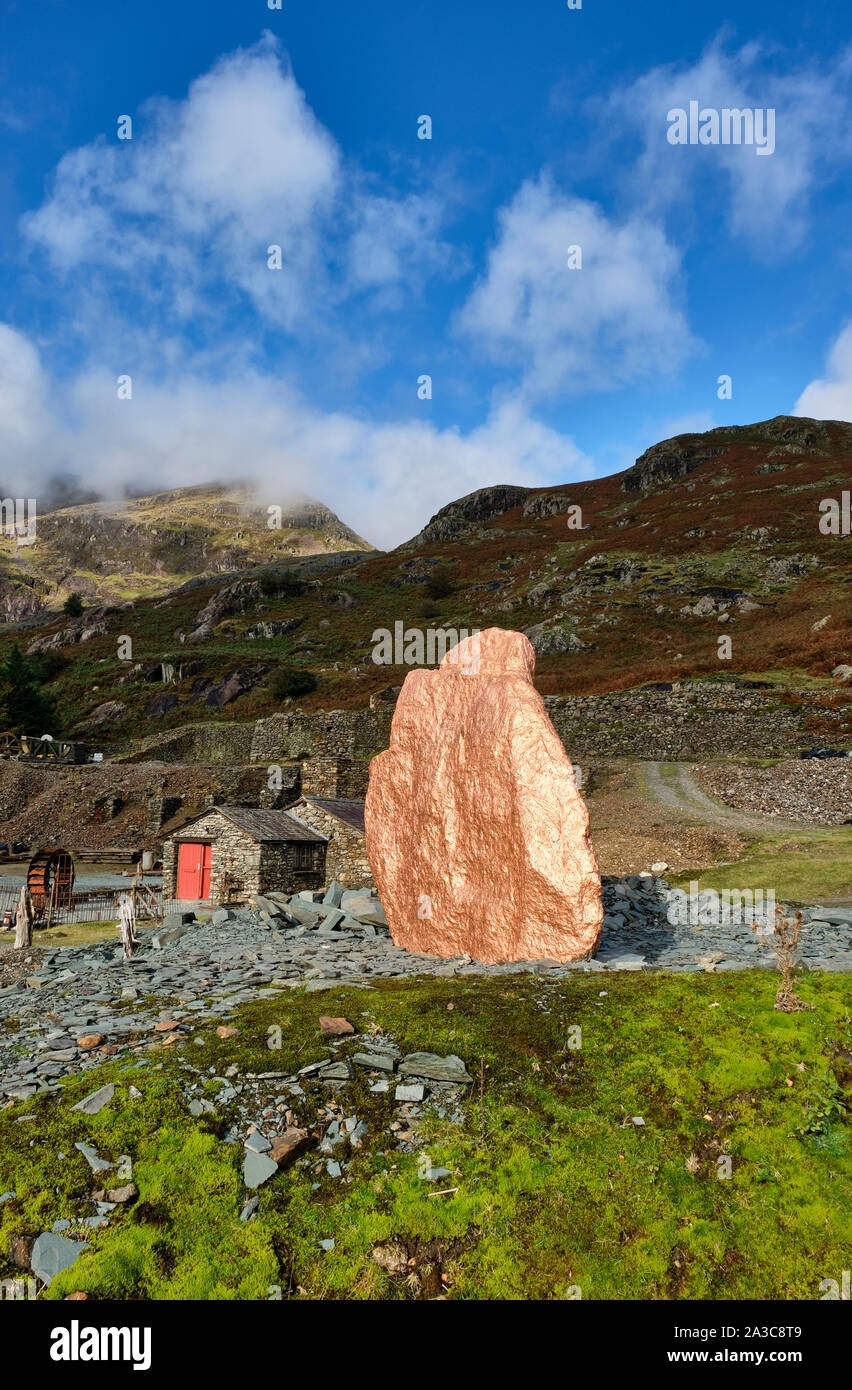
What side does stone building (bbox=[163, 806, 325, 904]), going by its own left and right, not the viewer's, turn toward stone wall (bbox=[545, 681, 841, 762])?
back

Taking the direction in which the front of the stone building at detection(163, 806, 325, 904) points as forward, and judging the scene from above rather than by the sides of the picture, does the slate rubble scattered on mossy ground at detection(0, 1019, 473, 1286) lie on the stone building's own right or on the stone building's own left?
on the stone building's own left

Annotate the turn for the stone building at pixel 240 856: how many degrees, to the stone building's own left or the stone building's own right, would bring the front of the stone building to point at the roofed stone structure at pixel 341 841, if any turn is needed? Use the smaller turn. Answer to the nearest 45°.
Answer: approximately 135° to the stone building's own left

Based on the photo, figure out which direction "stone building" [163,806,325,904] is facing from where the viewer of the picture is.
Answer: facing the viewer and to the left of the viewer

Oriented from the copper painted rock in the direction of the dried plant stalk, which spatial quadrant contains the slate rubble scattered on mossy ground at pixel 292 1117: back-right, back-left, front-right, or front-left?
front-right

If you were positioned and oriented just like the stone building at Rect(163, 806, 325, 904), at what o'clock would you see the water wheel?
The water wheel is roughly at 2 o'clock from the stone building.

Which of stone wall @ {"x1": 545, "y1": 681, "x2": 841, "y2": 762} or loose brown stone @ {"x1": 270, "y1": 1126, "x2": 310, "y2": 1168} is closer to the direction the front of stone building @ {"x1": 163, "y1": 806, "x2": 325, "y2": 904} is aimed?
the loose brown stone

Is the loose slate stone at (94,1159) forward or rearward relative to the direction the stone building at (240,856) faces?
forward

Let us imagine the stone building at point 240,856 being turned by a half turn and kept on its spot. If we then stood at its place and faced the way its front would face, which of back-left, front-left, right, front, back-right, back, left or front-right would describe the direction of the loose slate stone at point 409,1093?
back-right

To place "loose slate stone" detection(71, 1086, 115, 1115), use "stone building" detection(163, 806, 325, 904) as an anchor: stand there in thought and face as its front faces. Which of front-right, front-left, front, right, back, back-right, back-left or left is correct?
front-left

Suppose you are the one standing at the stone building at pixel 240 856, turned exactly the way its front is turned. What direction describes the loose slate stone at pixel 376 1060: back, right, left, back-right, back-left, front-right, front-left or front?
front-left

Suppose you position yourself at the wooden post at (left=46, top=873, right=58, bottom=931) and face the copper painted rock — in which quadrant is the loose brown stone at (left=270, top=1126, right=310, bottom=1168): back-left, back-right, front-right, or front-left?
front-right

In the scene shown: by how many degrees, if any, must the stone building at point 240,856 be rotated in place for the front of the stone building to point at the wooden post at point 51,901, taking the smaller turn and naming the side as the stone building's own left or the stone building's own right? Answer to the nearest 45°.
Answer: approximately 45° to the stone building's own right

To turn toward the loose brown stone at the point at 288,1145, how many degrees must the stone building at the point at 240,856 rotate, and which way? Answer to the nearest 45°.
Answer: approximately 45° to its left

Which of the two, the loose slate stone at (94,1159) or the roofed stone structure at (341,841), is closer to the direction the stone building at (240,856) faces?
the loose slate stone

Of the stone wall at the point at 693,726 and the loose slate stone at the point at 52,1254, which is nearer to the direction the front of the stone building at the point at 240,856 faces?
the loose slate stone
